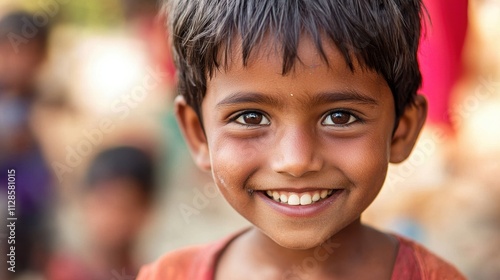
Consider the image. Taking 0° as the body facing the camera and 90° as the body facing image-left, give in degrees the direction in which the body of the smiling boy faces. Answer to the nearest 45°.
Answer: approximately 0°

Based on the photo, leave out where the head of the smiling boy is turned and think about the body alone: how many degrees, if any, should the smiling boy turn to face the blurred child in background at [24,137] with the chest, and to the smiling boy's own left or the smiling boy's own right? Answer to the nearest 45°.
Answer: approximately 135° to the smiling boy's own right
